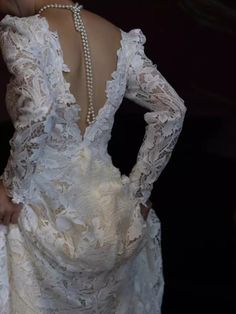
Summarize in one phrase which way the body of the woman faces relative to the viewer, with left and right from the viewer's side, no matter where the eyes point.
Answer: facing away from the viewer and to the left of the viewer
